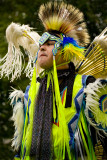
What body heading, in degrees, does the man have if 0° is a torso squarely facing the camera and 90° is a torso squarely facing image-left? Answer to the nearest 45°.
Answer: approximately 45°
